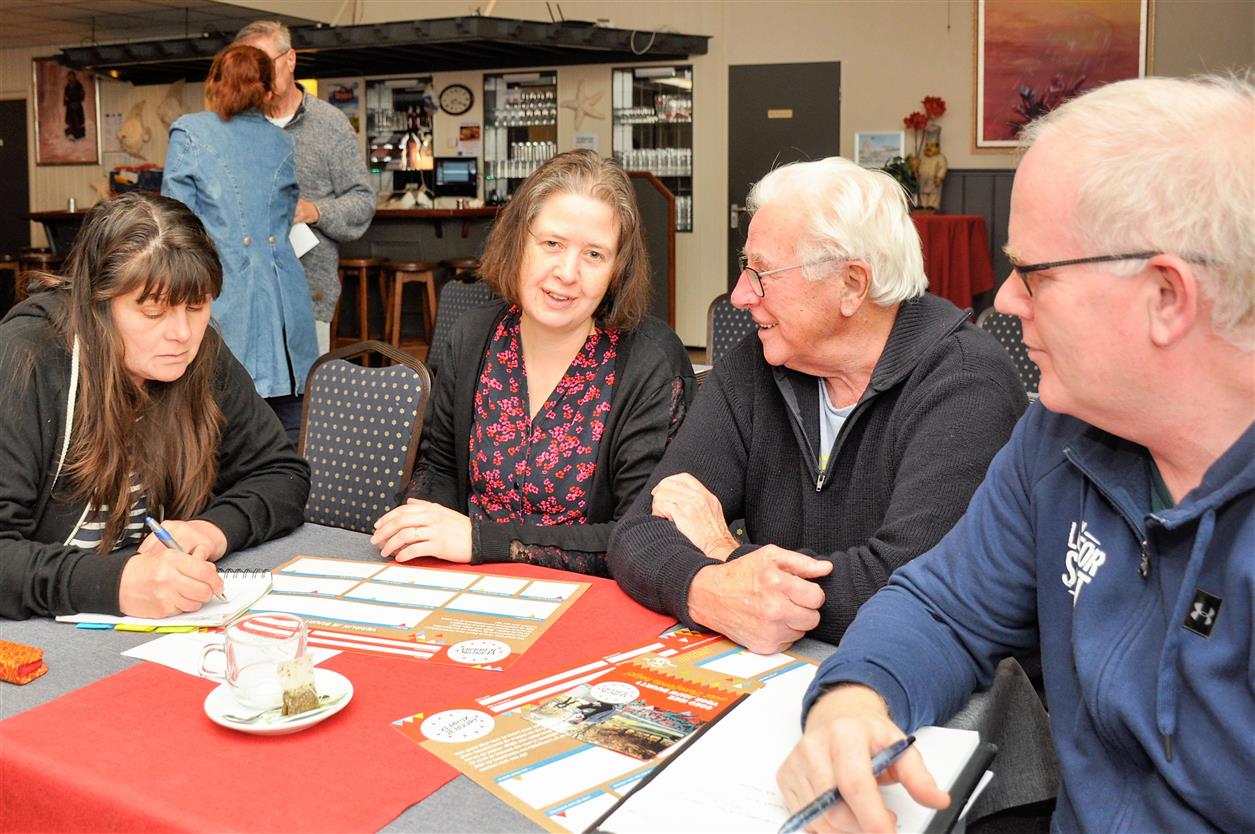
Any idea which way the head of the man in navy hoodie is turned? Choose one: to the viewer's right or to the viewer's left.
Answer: to the viewer's left

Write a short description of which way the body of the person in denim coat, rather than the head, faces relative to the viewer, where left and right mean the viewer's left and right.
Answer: facing away from the viewer

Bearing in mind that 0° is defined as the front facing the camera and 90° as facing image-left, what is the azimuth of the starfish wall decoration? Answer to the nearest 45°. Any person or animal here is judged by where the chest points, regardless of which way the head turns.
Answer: approximately 0°

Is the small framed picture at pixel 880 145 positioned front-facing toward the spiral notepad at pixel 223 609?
yes

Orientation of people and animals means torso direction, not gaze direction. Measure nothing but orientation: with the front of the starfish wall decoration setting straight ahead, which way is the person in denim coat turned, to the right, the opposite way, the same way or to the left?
the opposite way

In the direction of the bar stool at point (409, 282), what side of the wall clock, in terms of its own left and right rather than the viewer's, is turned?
front
